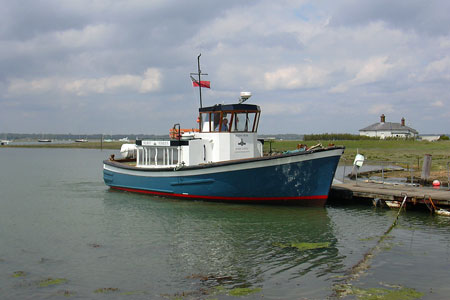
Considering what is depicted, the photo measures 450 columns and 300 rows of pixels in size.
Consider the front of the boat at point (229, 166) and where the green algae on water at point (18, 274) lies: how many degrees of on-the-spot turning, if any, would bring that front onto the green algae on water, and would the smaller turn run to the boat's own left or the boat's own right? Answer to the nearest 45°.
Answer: approximately 90° to the boat's own right

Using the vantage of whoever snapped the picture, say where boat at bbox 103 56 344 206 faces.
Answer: facing the viewer and to the right of the viewer

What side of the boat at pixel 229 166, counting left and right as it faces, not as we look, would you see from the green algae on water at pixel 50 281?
right

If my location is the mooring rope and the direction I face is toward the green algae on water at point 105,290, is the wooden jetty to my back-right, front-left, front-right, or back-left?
back-right

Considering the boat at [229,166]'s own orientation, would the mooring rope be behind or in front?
in front

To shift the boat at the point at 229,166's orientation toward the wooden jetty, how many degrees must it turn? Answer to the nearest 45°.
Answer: approximately 45° to its left

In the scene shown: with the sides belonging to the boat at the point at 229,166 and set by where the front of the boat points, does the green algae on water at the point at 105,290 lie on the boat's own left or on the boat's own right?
on the boat's own right

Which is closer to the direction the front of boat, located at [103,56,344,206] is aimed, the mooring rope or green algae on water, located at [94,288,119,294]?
the mooring rope
